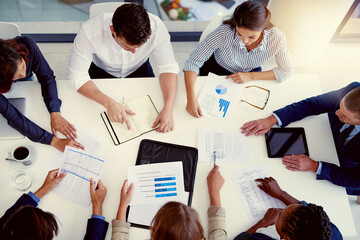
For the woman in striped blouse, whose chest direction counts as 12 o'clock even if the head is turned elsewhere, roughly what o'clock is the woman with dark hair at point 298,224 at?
The woman with dark hair is roughly at 11 o'clock from the woman in striped blouse.

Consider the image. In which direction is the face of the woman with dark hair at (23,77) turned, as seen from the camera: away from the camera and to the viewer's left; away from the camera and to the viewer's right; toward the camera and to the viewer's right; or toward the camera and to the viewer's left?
toward the camera and to the viewer's right

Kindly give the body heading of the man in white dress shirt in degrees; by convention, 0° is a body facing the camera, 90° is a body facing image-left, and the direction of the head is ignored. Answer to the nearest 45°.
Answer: approximately 0°

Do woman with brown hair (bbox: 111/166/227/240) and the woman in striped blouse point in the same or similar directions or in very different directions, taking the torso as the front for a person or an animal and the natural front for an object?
very different directions

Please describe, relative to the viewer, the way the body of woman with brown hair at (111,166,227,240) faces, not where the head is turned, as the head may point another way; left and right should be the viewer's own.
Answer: facing away from the viewer

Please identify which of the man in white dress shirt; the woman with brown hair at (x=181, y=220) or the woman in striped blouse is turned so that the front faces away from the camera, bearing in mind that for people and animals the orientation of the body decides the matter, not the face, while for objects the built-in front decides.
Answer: the woman with brown hair

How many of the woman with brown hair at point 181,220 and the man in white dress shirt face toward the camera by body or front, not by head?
1

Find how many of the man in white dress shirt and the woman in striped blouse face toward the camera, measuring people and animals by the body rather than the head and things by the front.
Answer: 2
